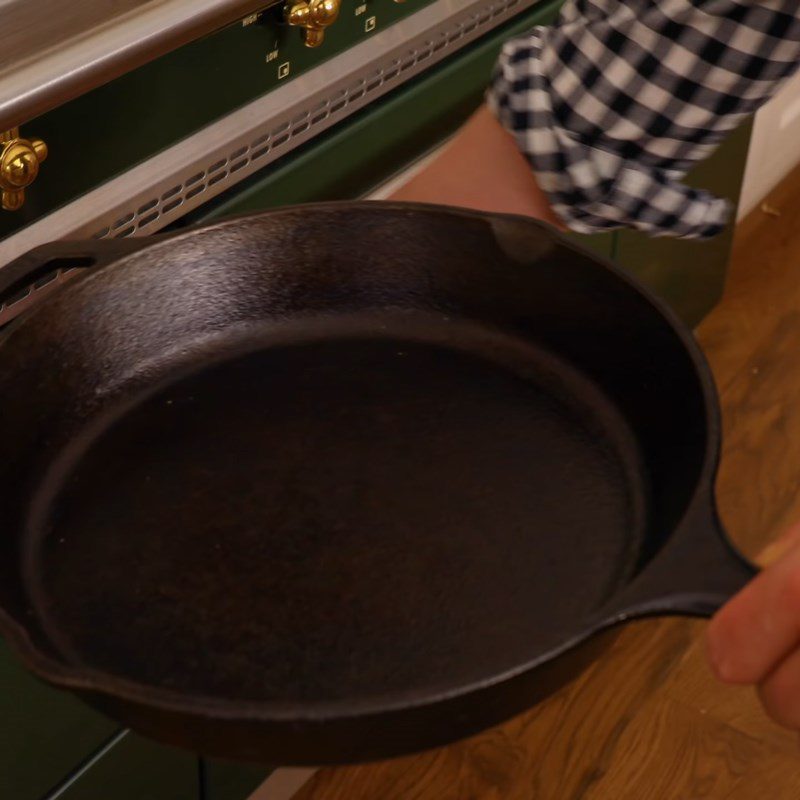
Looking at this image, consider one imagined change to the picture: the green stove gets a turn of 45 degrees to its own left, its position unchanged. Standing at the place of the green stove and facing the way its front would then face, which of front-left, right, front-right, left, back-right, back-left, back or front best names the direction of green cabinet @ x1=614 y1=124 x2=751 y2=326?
front-left
